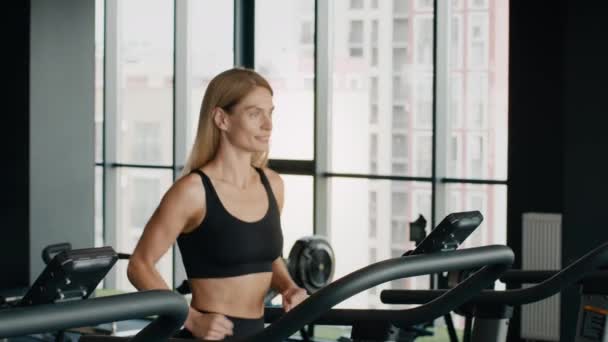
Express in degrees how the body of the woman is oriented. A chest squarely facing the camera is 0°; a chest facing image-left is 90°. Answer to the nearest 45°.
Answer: approximately 315°

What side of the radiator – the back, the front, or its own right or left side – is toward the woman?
front

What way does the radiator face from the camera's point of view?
toward the camera

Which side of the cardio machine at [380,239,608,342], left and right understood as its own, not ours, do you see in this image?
right

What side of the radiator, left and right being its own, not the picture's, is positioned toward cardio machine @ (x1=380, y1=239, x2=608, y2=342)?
front

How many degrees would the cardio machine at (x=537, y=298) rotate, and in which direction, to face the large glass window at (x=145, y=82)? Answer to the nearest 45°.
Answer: approximately 135° to its left

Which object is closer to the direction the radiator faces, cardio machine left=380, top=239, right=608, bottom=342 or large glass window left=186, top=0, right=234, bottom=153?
the cardio machine

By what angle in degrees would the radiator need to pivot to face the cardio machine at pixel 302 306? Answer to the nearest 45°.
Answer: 0° — it already faces it

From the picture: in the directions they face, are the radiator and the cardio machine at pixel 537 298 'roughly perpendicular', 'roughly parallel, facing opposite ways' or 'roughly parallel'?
roughly perpendicular

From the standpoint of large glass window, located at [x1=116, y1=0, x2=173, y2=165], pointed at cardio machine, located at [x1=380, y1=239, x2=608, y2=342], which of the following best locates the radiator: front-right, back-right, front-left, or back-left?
front-left

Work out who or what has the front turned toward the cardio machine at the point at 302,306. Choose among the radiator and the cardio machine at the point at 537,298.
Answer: the radiator

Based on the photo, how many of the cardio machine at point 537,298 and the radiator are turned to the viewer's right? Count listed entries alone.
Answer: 1
